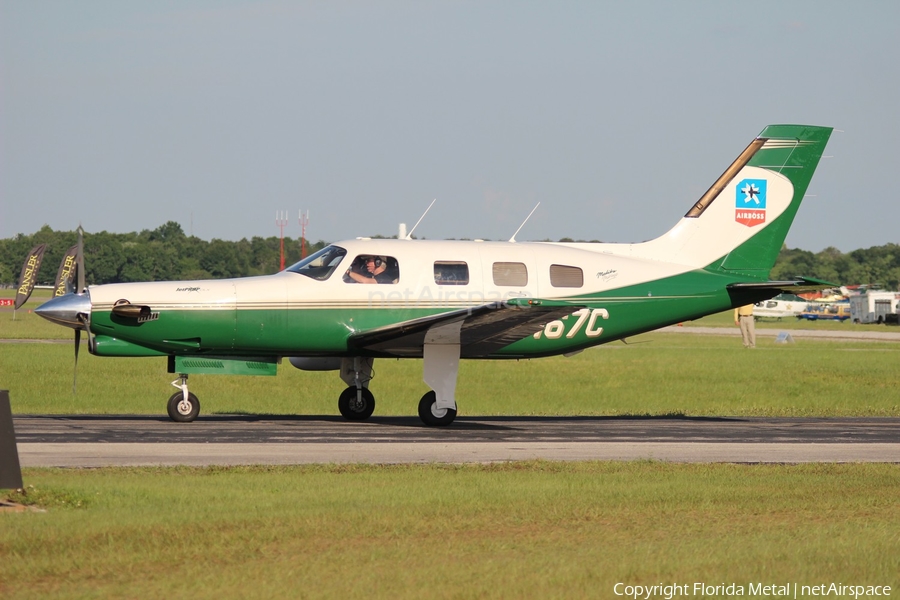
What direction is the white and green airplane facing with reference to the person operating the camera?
facing to the left of the viewer

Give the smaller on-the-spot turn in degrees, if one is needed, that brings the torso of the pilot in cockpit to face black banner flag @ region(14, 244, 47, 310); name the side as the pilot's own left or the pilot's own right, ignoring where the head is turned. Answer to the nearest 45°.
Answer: approximately 45° to the pilot's own right

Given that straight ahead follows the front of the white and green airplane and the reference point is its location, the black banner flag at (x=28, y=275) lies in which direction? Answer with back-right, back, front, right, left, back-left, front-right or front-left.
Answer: front-right

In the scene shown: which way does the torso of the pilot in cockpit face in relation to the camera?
to the viewer's left
